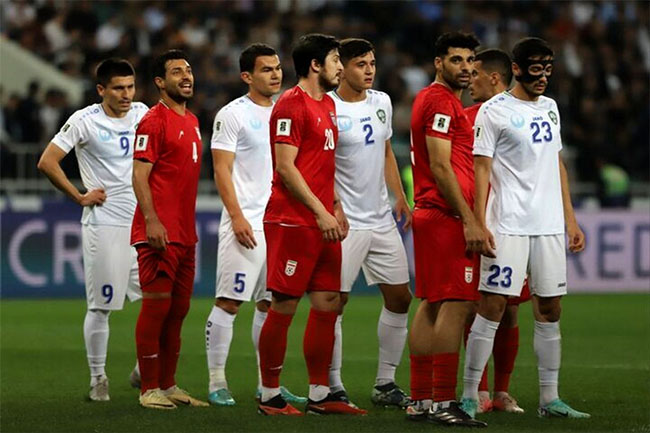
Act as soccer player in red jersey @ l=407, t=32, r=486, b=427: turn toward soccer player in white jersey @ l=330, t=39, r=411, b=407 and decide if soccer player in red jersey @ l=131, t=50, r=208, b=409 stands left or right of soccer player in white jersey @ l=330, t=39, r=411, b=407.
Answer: left

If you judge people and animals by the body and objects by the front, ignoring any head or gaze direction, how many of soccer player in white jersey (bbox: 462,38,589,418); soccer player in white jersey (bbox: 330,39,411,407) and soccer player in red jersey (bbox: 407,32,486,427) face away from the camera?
0

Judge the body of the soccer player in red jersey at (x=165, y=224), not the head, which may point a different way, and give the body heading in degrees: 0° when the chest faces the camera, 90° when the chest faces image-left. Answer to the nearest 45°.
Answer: approximately 315°

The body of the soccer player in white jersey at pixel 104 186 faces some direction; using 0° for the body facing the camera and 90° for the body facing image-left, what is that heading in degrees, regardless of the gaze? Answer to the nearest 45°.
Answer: approximately 315°

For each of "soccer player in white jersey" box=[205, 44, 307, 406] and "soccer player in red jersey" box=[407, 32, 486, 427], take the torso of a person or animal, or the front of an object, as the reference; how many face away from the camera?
0

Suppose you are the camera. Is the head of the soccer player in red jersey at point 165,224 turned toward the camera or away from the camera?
toward the camera

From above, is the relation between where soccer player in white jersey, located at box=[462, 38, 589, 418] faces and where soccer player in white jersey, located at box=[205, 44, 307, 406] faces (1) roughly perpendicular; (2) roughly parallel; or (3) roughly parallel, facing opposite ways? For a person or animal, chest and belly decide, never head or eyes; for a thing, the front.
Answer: roughly parallel

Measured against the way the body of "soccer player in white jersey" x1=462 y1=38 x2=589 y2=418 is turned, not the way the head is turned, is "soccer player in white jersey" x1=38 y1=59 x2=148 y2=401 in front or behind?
behind

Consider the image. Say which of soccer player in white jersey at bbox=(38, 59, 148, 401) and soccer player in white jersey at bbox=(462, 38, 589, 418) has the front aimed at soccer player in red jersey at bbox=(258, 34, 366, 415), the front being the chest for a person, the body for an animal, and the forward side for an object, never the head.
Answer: soccer player in white jersey at bbox=(38, 59, 148, 401)

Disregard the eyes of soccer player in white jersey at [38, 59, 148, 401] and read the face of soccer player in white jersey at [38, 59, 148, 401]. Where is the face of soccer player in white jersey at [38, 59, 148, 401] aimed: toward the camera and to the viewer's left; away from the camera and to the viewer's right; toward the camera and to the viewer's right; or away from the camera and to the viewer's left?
toward the camera and to the viewer's right
